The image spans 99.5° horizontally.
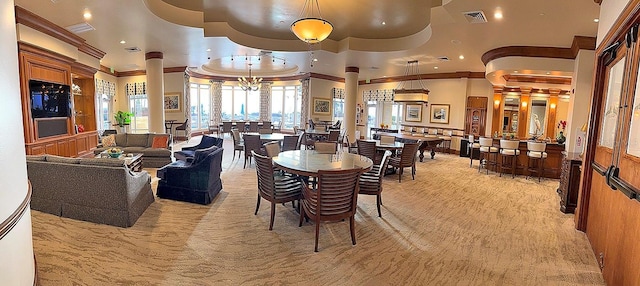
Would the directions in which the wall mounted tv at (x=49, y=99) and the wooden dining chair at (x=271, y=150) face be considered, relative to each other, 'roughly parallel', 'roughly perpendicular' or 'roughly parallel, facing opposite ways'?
roughly perpendicular

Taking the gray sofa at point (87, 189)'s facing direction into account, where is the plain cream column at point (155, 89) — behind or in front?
in front

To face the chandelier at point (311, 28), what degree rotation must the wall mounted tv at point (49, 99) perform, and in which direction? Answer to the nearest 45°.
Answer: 0° — it already faces it

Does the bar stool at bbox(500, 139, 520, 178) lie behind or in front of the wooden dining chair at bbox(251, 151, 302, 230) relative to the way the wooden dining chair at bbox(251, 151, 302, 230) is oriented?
in front

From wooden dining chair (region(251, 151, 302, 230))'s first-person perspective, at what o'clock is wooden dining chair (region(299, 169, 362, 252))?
wooden dining chair (region(299, 169, 362, 252)) is roughly at 3 o'clock from wooden dining chair (region(251, 151, 302, 230)).

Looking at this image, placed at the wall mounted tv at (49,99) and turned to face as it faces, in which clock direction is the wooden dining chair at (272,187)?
The wooden dining chair is roughly at 1 o'clock from the wall mounted tv.

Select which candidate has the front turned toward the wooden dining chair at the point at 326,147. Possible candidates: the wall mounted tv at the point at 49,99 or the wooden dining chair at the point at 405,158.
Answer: the wall mounted tv

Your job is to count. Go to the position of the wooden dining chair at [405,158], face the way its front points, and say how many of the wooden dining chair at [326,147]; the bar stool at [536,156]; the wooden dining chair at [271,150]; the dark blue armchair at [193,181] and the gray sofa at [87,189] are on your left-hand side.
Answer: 4

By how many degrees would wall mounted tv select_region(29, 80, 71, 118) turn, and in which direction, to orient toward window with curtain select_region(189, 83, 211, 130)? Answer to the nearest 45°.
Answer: approximately 90° to its left

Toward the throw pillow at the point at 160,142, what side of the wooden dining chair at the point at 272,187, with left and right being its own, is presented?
left

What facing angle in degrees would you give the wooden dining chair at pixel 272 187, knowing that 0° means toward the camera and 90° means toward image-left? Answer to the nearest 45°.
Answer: approximately 225°
